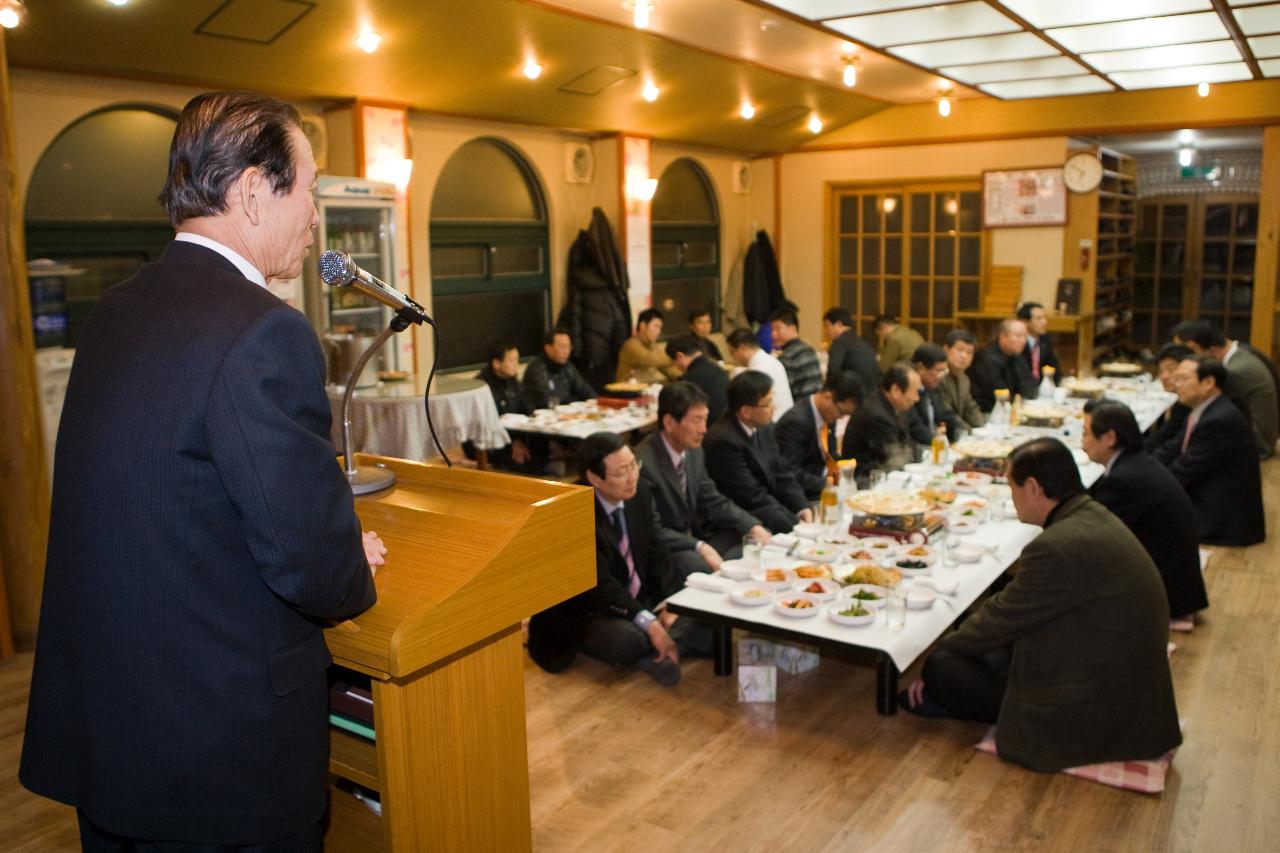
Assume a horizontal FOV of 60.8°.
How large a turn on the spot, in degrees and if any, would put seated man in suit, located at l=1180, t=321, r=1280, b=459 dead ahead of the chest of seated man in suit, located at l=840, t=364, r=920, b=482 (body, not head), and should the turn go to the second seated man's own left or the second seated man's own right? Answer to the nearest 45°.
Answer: approximately 45° to the second seated man's own left

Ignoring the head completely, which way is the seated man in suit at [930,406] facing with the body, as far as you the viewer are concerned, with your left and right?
facing the viewer and to the right of the viewer

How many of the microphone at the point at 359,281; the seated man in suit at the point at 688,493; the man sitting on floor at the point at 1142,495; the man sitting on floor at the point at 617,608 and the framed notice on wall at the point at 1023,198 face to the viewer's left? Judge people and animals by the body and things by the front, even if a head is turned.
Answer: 2

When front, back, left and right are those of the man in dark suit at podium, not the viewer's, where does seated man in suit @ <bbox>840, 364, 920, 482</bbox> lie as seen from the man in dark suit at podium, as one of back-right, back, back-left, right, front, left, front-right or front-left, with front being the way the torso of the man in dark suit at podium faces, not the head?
front

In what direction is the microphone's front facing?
to the viewer's left

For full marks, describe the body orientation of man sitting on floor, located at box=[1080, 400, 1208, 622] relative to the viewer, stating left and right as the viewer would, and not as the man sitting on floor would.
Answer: facing to the left of the viewer

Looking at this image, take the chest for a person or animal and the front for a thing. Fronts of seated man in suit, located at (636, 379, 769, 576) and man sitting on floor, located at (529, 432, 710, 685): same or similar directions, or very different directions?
same or similar directions

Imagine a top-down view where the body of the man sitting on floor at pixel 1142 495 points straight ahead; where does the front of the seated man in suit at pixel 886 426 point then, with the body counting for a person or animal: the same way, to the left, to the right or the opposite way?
the opposite way

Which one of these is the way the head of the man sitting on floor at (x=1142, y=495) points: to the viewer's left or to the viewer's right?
to the viewer's left

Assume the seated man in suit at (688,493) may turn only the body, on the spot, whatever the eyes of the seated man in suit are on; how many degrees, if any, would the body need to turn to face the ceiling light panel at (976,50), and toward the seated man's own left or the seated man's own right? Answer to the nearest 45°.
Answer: approximately 90° to the seated man's own left

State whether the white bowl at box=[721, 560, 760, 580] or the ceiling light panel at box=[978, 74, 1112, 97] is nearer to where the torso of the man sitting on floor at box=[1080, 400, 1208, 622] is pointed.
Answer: the white bowl

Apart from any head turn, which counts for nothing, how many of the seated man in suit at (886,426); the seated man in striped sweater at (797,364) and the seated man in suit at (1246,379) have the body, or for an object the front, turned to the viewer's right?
1

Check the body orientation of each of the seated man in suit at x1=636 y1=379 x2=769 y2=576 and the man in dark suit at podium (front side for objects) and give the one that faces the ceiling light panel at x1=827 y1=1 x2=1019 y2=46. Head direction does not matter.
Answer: the man in dark suit at podium

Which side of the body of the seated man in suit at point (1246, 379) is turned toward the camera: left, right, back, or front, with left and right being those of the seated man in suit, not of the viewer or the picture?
left

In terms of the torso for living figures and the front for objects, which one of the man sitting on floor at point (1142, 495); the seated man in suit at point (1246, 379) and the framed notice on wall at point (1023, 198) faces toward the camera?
the framed notice on wall

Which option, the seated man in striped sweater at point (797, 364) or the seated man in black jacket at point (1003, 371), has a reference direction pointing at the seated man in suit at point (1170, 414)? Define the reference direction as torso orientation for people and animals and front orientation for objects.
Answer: the seated man in black jacket at point (1003, 371)

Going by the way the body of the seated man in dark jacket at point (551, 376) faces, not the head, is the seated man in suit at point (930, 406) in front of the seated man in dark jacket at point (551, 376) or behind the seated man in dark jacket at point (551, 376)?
in front

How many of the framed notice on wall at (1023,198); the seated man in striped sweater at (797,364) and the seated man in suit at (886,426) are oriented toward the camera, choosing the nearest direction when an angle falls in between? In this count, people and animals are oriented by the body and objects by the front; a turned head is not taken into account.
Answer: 1
